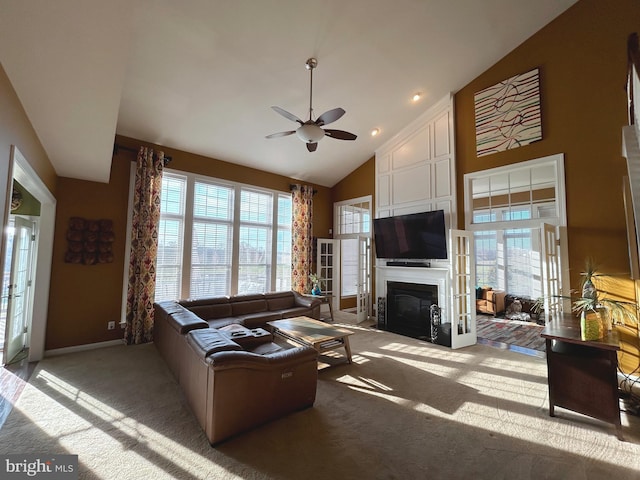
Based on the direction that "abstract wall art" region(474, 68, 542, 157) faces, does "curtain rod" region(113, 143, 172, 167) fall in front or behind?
in front

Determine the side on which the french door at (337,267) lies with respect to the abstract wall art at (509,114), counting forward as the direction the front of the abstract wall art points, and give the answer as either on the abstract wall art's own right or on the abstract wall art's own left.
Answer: on the abstract wall art's own right

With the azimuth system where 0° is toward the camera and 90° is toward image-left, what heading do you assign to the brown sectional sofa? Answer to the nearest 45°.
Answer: approximately 315°

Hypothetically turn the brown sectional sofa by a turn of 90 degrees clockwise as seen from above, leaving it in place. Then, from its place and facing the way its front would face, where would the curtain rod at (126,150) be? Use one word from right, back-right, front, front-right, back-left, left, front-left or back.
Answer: right

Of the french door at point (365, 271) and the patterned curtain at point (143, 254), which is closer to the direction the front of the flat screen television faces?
the patterned curtain

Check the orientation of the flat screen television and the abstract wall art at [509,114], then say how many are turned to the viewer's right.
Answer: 0

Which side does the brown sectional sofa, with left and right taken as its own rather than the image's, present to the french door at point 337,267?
left

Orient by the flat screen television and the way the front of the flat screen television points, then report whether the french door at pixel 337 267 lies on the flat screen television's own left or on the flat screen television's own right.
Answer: on the flat screen television's own right

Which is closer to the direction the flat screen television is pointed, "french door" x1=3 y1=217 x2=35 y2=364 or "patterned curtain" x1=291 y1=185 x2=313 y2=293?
the french door

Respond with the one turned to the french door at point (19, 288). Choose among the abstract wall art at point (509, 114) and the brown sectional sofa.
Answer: the abstract wall art

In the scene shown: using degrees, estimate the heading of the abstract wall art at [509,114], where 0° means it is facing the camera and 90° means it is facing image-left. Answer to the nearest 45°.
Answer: approximately 45°
